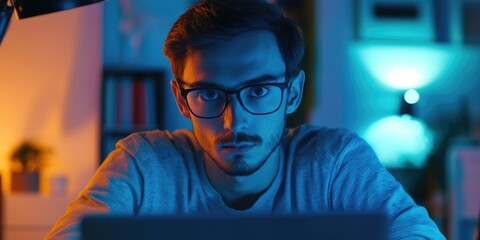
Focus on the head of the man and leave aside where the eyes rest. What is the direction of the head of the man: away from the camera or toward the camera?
toward the camera

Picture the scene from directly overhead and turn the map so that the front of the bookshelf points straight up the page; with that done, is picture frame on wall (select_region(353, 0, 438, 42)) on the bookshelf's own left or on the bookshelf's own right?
on the bookshelf's own left

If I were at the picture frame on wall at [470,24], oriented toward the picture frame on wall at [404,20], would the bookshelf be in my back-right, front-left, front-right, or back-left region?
front-left

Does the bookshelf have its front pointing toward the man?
yes

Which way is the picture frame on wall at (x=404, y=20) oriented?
toward the camera

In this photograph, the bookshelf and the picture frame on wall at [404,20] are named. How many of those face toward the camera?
2

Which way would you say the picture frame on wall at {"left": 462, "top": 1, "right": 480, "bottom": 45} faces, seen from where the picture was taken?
facing the viewer

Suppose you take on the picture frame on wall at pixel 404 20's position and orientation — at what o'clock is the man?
The man is roughly at 12 o'clock from the picture frame on wall.

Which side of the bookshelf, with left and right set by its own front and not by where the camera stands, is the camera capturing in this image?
front

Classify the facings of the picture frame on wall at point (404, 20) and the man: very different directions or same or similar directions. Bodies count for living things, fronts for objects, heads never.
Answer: same or similar directions

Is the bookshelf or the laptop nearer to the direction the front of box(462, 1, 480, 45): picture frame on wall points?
the laptop

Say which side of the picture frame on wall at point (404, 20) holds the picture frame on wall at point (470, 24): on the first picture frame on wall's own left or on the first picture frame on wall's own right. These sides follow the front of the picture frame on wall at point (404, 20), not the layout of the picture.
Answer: on the first picture frame on wall's own left

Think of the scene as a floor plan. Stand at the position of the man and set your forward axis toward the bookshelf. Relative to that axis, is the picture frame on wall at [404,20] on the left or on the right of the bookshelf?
right

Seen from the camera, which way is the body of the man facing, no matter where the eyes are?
toward the camera

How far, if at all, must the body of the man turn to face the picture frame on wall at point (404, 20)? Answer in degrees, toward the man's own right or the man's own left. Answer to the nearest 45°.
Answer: approximately 180°

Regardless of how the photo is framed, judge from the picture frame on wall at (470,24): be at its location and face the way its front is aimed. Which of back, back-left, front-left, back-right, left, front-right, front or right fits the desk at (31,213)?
front-right

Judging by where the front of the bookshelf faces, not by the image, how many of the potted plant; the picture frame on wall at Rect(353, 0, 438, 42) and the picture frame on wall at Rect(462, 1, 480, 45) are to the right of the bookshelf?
1

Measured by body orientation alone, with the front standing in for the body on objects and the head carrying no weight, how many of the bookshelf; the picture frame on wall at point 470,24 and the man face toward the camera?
3
